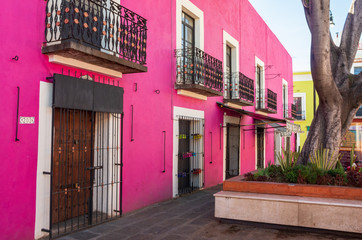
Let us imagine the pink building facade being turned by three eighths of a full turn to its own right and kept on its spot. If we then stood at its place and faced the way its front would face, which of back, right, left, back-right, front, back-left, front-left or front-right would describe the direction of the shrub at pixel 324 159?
back

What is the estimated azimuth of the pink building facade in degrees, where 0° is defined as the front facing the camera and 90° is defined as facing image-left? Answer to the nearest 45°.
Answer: approximately 315°

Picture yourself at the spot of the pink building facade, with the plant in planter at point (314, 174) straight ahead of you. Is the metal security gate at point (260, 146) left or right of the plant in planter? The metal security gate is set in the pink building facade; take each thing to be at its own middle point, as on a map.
left

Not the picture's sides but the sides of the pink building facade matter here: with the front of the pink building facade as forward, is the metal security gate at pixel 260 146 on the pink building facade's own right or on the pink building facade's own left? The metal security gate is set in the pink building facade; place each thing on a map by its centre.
on the pink building facade's own left

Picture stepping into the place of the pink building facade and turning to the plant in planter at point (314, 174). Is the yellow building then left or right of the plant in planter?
left

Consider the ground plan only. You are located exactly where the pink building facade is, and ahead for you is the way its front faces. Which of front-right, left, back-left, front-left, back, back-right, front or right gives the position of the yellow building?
left
